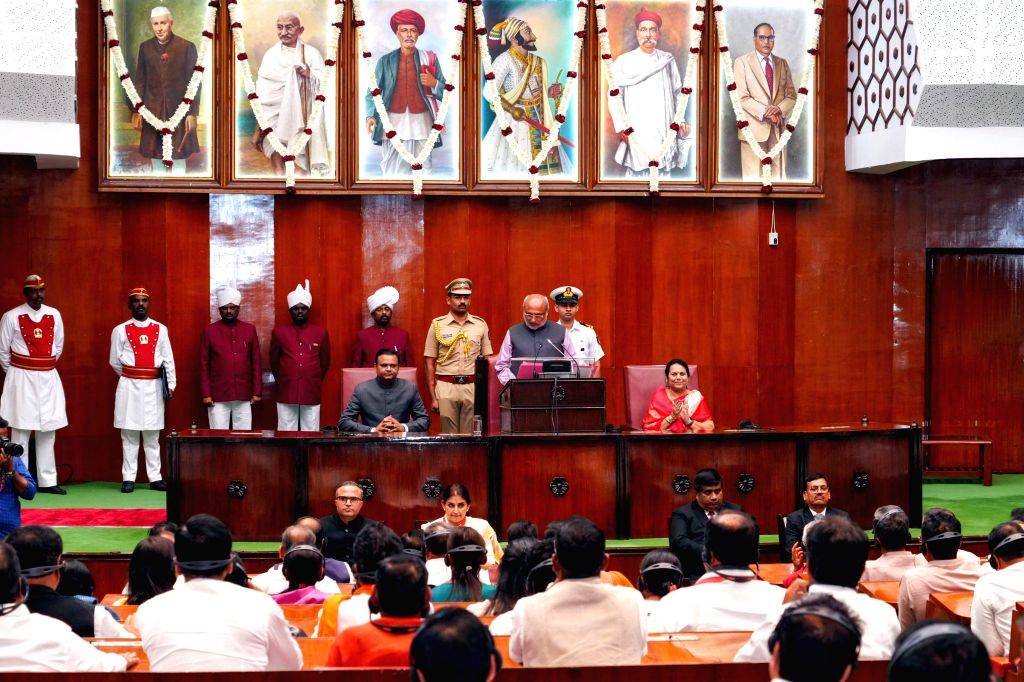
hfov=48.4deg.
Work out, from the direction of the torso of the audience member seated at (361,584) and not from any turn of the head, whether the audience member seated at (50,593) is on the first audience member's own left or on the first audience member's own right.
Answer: on the first audience member's own left

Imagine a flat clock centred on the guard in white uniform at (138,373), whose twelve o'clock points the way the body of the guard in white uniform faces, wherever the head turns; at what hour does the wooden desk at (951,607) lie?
The wooden desk is roughly at 11 o'clock from the guard in white uniform.

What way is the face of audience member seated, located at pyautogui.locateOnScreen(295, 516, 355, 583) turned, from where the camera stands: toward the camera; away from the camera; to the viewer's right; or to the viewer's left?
away from the camera

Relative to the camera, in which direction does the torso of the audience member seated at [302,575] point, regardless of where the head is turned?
away from the camera

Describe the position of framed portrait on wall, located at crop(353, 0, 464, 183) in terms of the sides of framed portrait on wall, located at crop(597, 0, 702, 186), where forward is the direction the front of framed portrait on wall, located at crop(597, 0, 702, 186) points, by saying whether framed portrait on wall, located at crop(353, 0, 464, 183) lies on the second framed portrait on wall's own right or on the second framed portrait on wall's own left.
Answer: on the second framed portrait on wall's own right

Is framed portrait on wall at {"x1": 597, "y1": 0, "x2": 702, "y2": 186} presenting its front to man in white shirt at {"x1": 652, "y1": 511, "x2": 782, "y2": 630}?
yes

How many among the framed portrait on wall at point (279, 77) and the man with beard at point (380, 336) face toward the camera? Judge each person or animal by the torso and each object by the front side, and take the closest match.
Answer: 2

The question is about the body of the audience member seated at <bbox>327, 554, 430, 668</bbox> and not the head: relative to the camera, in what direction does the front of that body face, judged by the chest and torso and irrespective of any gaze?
away from the camera

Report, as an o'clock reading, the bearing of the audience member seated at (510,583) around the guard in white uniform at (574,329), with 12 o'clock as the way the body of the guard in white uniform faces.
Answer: The audience member seated is roughly at 12 o'clock from the guard in white uniform.

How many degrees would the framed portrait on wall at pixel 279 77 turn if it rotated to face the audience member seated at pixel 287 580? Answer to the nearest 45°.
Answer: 0° — it already faces them

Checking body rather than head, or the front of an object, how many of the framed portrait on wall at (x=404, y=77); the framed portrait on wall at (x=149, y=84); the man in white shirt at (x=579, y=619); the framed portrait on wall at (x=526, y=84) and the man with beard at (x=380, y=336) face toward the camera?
4

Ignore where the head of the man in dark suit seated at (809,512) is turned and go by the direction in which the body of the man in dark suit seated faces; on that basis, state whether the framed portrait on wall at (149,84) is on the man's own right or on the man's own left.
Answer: on the man's own right

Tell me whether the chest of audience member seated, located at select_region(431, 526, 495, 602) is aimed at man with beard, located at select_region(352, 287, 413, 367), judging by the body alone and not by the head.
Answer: yes

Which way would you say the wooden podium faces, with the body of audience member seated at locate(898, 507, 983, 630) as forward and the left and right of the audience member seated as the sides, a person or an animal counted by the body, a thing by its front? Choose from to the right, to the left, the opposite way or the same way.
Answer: the opposite way

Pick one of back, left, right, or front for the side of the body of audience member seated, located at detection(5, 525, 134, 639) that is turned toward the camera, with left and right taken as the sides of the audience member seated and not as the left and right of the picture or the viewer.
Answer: back

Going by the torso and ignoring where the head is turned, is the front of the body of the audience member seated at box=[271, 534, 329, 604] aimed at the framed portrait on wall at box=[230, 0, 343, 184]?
yes

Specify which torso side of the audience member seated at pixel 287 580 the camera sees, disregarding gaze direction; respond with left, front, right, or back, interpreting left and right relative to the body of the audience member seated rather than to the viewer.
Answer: back
